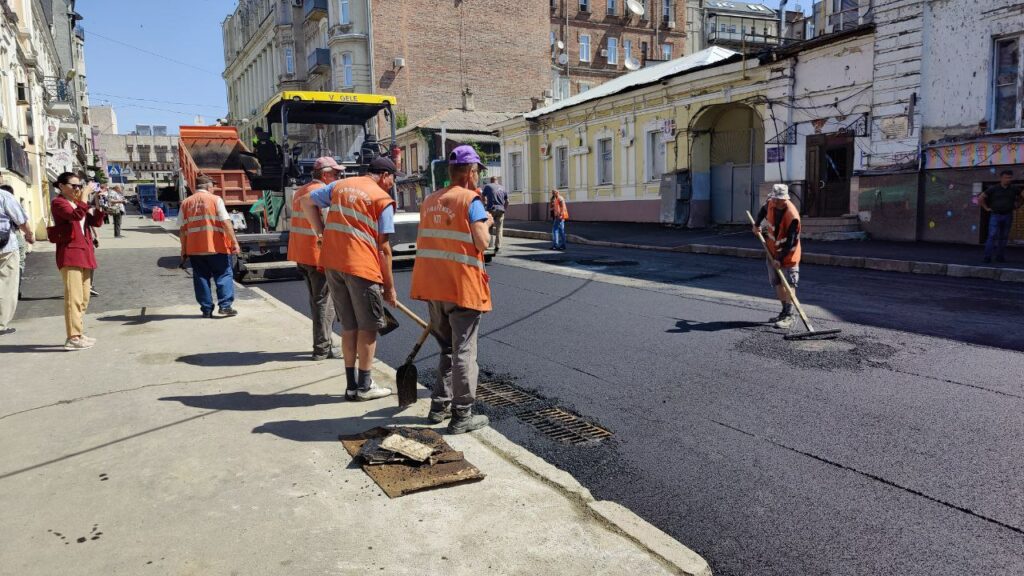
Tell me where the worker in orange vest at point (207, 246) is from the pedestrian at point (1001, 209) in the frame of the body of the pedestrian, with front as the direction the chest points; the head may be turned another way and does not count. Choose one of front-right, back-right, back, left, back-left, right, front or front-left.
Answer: front-right

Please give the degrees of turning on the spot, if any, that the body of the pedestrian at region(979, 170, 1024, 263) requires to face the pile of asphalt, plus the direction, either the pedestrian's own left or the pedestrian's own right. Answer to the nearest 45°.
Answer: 0° — they already face it

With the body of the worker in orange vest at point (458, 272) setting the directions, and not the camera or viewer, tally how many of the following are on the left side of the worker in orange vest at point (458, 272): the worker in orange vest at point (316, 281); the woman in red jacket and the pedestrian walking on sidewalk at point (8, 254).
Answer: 3

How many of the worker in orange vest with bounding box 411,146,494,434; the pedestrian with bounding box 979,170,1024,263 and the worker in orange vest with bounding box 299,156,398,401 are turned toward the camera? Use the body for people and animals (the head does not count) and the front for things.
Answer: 1

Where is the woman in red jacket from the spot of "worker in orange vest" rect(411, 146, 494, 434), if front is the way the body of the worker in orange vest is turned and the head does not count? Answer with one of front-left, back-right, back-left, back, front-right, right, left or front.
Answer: left

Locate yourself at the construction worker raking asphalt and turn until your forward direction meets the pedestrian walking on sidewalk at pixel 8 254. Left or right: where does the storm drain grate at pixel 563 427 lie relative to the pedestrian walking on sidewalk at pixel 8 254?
left

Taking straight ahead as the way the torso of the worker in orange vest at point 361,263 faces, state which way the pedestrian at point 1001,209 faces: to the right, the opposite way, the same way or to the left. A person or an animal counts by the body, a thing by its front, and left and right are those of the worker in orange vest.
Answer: the opposite way

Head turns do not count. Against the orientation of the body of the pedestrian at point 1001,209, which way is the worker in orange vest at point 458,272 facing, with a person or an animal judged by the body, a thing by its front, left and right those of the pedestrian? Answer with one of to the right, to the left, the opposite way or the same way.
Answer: the opposite way

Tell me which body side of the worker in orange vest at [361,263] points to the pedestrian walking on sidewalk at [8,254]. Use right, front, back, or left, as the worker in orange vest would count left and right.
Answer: left

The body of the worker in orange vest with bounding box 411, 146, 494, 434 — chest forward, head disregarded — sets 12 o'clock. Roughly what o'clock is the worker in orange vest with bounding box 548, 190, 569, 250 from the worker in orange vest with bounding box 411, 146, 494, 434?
the worker in orange vest with bounding box 548, 190, 569, 250 is roughly at 11 o'clock from the worker in orange vest with bounding box 411, 146, 494, 434.

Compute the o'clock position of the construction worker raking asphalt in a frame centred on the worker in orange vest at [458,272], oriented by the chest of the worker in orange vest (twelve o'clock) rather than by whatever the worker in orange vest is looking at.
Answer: The construction worker raking asphalt is roughly at 12 o'clock from the worker in orange vest.

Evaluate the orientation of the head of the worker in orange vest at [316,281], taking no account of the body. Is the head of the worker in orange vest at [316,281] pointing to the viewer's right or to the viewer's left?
to the viewer's right

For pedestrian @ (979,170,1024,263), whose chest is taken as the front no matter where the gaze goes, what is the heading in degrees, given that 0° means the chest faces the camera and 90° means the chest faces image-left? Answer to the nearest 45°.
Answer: approximately 0°

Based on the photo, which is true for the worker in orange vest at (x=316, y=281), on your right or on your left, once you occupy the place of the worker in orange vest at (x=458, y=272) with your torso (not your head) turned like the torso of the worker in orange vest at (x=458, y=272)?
on your left
